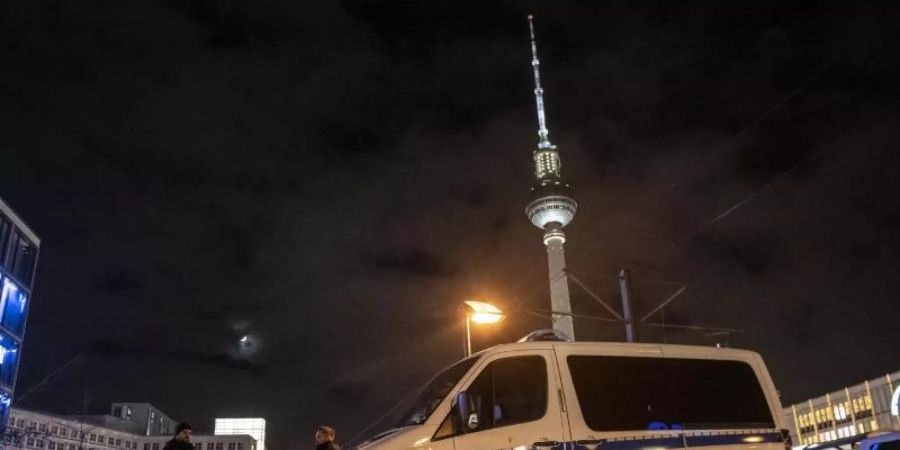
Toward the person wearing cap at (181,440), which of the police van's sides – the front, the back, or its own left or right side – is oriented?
front

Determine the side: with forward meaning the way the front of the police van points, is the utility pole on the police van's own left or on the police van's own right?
on the police van's own right

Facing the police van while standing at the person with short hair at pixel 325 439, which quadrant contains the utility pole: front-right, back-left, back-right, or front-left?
front-left

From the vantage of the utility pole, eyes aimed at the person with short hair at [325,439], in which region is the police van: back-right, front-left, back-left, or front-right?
front-left

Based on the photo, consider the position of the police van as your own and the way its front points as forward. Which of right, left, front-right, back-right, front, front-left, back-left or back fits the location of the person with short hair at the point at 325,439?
front

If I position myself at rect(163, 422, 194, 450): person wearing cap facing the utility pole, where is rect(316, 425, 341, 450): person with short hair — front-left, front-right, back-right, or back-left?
front-right

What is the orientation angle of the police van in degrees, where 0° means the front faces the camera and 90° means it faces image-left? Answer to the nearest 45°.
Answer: approximately 90°

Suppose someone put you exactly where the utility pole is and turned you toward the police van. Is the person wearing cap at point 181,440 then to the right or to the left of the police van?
right

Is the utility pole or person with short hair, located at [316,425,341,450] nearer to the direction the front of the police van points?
the person with short hair
